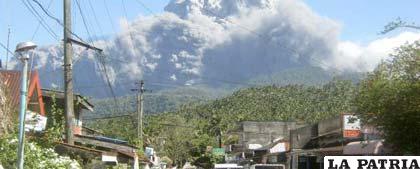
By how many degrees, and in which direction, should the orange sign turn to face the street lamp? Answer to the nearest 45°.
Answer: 0° — it already faces it

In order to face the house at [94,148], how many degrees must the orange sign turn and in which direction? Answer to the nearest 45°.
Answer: approximately 45° to its right

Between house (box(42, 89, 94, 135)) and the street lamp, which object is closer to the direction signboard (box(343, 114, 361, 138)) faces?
the street lamp

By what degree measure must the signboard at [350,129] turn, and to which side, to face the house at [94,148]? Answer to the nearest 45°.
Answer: approximately 45° to its right

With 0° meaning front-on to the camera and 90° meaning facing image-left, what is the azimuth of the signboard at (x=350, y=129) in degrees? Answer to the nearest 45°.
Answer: approximately 0°
